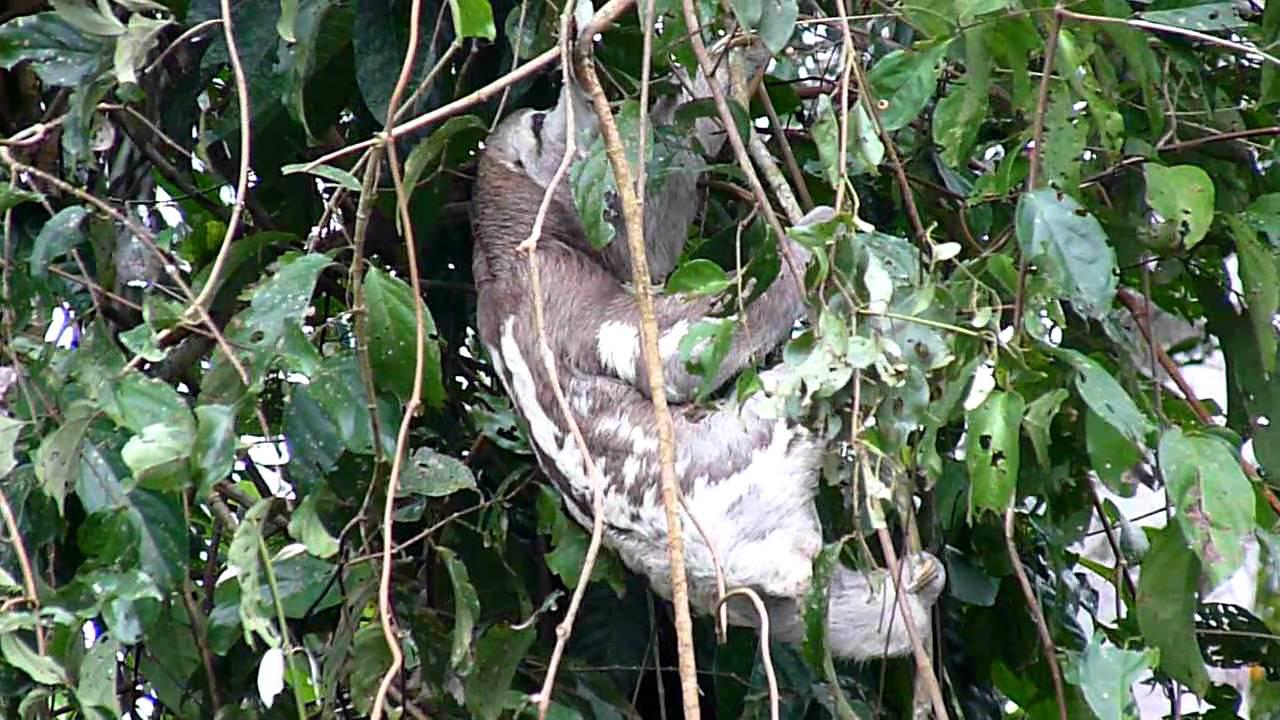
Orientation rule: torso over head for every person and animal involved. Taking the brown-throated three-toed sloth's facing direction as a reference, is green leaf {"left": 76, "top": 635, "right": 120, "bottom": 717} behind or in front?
behind

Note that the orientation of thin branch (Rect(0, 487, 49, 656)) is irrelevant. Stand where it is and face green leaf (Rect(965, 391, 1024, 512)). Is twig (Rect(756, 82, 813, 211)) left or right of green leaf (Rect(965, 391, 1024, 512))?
left

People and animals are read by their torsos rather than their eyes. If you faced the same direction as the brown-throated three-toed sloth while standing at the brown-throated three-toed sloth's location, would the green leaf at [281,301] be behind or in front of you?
behind

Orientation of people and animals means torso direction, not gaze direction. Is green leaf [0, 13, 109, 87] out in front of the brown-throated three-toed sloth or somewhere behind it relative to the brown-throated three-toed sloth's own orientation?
behind
